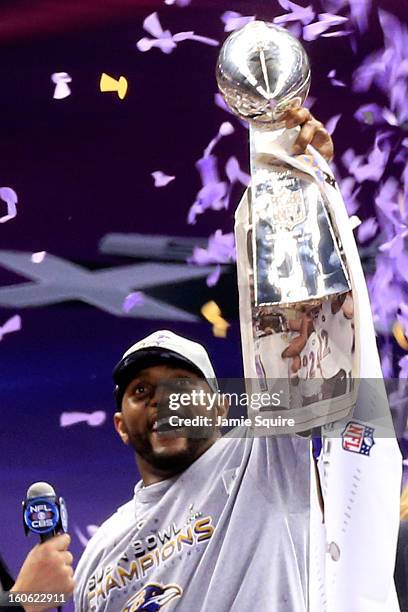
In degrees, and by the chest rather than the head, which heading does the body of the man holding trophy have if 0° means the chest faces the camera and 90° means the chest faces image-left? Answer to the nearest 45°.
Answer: approximately 45°
